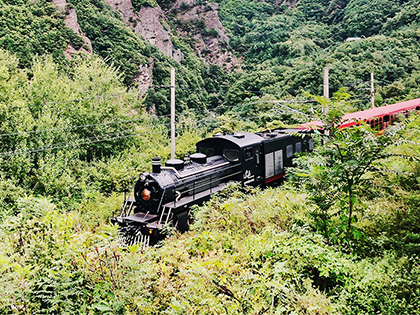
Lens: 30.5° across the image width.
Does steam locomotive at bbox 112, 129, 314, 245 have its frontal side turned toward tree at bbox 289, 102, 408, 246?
no

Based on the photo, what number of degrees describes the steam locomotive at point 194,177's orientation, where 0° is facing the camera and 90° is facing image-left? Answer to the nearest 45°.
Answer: approximately 45°
